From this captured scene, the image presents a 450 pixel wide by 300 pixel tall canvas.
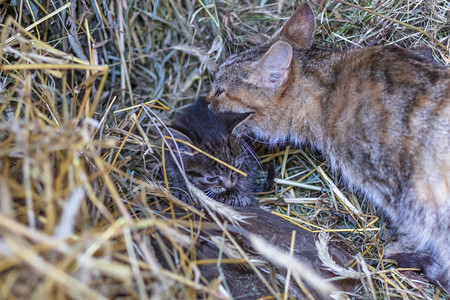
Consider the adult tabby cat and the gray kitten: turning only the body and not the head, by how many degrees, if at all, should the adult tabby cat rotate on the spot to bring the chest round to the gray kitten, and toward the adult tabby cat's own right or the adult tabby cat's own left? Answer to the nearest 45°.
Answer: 0° — it already faces it

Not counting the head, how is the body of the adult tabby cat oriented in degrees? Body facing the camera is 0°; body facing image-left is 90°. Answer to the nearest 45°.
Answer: approximately 90°
